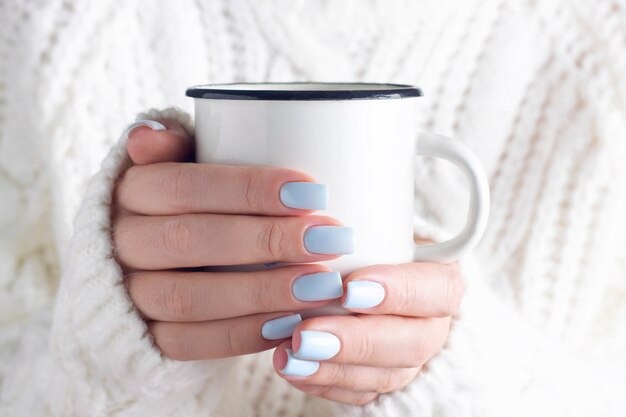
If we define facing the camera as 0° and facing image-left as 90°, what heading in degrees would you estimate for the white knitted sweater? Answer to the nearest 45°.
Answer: approximately 0°
